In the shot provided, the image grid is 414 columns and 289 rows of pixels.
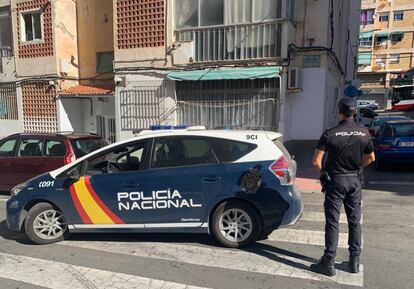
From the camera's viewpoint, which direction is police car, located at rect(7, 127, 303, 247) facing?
to the viewer's left

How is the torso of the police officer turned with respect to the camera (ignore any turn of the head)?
away from the camera

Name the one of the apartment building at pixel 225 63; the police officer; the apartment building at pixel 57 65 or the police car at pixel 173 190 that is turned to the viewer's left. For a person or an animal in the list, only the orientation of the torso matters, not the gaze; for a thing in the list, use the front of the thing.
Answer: the police car

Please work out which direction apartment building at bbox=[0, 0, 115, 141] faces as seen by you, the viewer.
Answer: facing the viewer

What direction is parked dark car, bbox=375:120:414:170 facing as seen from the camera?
away from the camera

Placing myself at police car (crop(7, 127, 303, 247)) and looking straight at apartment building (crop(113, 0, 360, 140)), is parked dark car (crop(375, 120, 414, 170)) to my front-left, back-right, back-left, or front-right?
front-right

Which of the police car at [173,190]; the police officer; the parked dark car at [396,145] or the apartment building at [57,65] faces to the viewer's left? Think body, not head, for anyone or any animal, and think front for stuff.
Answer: the police car

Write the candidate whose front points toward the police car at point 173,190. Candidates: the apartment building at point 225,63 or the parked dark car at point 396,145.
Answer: the apartment building

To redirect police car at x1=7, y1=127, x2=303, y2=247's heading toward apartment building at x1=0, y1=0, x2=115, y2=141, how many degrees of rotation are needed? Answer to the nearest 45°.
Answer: approximately 90° to its right

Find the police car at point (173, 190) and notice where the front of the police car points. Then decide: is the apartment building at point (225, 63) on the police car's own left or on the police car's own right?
on the police car's own right

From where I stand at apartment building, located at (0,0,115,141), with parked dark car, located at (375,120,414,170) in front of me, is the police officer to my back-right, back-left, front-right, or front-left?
front-right

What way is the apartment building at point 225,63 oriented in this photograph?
toward the camera

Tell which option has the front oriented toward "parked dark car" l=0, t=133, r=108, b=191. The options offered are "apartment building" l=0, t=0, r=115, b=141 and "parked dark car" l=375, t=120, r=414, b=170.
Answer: the apartment building

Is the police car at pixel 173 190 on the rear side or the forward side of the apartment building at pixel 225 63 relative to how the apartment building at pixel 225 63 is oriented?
on the forward side
